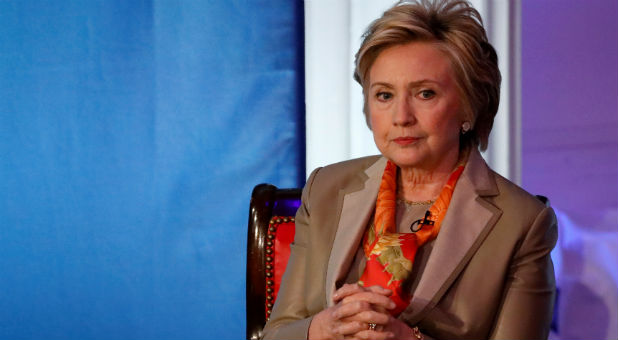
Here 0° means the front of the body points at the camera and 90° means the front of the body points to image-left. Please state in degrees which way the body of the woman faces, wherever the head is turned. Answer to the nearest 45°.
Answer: approximately 45°
